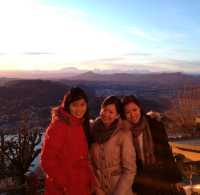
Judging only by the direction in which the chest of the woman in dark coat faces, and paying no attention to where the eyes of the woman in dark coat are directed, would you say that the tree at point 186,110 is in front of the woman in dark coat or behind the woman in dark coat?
behind

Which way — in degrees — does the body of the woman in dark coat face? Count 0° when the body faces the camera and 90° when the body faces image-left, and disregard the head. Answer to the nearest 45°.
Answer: approximately 45°

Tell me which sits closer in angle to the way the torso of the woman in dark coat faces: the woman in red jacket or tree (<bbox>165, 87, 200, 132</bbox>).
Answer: the woman in red jacket

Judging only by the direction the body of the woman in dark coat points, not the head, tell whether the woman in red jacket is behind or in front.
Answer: in front
